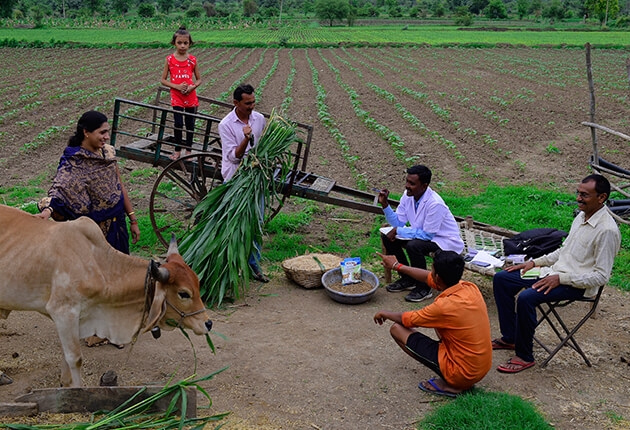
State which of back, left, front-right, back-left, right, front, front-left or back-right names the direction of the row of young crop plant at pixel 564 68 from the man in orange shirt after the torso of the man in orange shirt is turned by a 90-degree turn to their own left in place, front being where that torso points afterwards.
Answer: back-right

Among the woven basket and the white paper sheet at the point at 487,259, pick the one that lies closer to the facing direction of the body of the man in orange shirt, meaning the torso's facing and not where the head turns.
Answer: the woven basket

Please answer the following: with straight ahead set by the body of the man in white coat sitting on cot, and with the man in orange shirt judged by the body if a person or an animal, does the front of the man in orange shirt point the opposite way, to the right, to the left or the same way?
to the right

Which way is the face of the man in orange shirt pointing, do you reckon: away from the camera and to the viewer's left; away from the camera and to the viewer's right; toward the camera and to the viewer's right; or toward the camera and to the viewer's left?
away from the camera and to the viewer's left

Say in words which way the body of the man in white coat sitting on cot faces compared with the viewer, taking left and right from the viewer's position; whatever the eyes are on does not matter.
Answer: facing the viewer and to the left of the viewer

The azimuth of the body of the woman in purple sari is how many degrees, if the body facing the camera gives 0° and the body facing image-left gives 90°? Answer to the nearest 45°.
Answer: approximately 315°

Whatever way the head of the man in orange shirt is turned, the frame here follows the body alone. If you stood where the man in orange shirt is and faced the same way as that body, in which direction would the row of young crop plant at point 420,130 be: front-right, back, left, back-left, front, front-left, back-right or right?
front-right

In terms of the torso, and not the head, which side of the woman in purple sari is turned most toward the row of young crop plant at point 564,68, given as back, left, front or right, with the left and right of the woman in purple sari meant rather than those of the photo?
left

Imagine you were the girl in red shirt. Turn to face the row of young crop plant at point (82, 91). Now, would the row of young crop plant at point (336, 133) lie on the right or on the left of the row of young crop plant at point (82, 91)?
right

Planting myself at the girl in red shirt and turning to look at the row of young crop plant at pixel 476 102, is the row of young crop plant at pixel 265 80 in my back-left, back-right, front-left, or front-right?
front-left

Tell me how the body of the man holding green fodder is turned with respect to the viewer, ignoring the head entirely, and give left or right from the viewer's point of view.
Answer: facing the viewer and to the right of the viewer

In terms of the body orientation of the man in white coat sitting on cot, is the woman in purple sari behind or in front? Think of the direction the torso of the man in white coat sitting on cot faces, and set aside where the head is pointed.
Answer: in front

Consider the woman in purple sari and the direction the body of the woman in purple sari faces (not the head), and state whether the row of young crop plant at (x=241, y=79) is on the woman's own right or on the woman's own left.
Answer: on the woman's own left

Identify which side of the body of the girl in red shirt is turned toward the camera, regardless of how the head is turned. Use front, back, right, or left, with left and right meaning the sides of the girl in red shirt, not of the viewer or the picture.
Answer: front

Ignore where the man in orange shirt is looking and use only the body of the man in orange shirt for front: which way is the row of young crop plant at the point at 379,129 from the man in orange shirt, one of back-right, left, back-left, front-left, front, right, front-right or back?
front-right

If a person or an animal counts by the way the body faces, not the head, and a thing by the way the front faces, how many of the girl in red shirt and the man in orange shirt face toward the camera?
1

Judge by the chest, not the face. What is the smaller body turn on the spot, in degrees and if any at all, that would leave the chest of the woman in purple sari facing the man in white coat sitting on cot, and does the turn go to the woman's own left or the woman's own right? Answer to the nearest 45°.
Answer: approximately 45° to the woman's own left

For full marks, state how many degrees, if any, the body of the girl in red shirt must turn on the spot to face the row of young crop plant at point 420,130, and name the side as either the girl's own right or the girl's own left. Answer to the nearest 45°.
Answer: approximately 135° to the girl's own left
